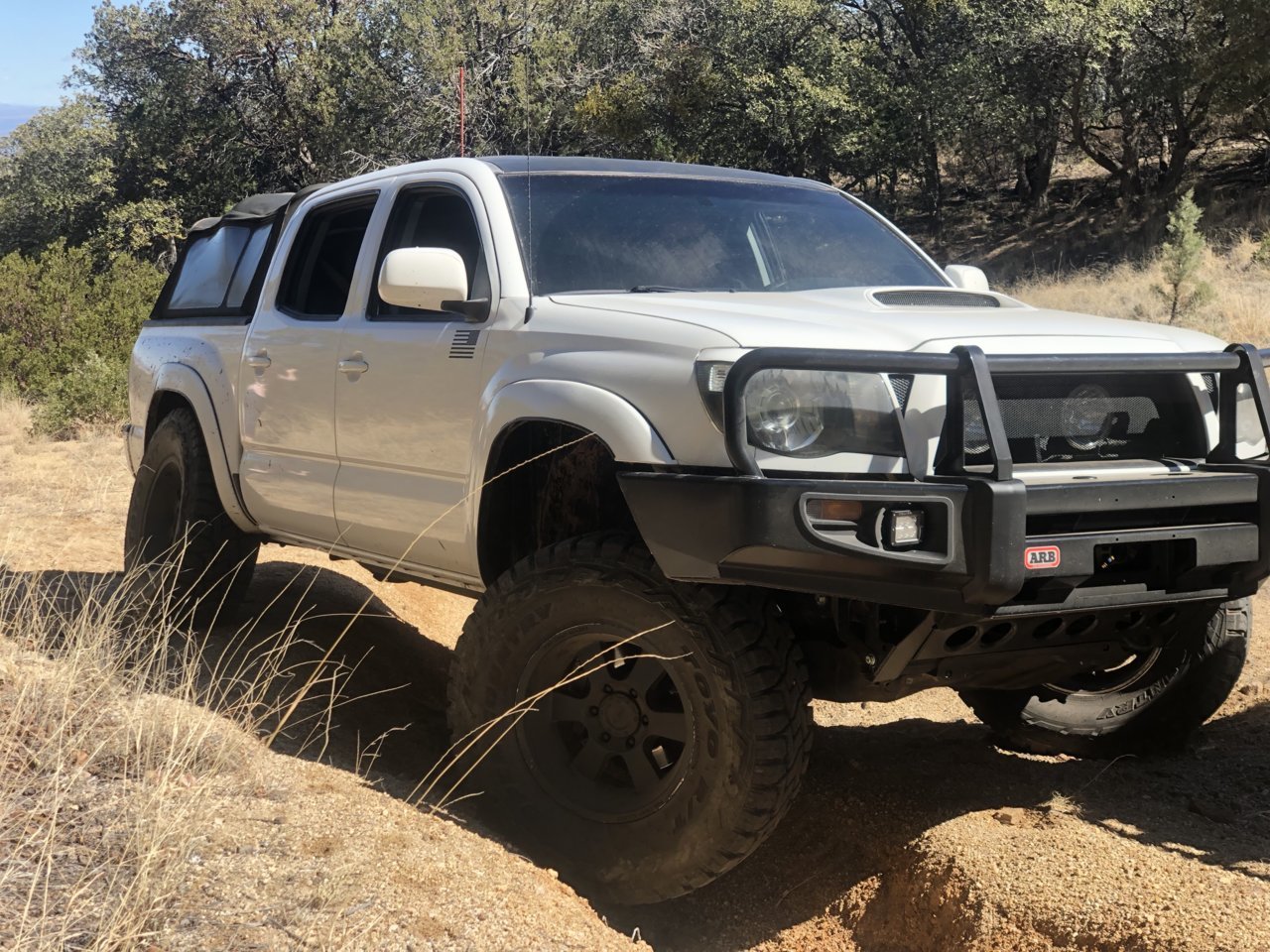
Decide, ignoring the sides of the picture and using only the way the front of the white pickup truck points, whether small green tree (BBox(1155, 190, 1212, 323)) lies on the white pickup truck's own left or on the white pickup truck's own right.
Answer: on the white pickup truck's own left

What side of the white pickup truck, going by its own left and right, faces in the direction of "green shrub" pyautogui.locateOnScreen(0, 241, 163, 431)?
back

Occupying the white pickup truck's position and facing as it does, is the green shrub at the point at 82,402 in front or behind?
behind

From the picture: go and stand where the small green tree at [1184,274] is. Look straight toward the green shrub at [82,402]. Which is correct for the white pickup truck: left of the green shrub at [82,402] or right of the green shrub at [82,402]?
left
